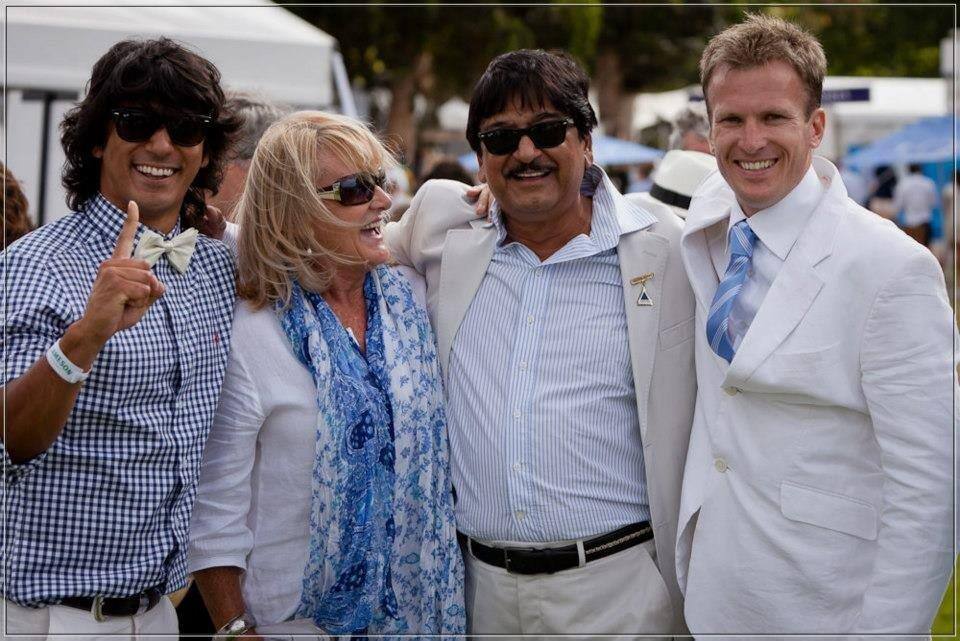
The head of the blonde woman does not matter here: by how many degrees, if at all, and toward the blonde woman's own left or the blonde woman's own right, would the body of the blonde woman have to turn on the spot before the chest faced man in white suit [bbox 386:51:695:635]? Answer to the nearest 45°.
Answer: approximately 45° to the blonde woman's own left

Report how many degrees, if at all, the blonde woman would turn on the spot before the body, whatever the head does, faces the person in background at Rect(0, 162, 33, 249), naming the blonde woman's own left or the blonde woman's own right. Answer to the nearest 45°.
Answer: approximately 180°

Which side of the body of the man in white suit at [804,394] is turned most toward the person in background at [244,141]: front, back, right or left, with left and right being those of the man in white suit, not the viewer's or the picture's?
right

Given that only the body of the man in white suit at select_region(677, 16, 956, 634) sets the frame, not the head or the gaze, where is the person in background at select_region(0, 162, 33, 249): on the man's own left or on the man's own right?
on the man's own right
